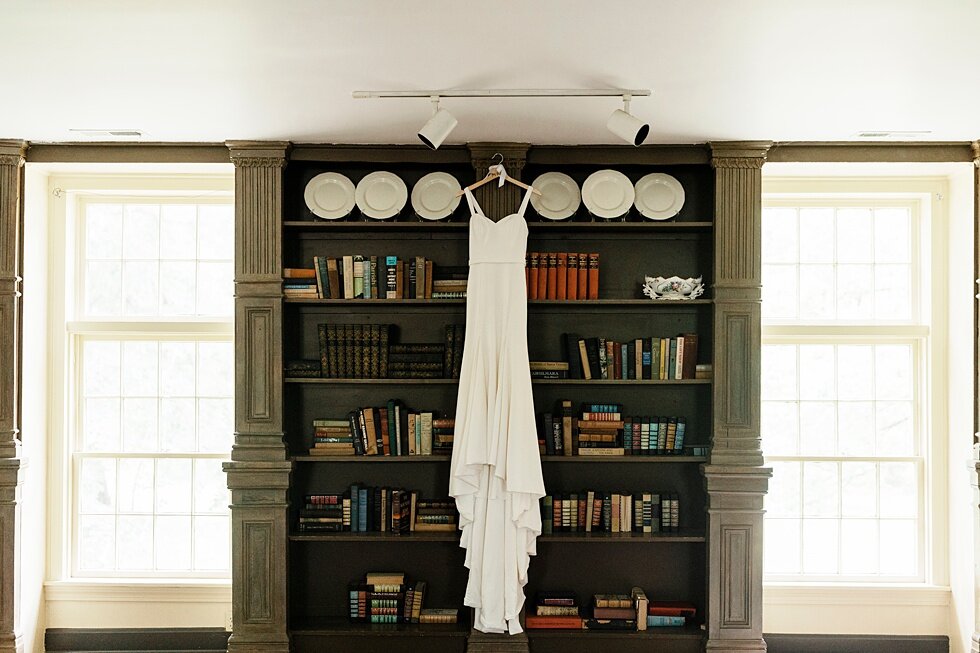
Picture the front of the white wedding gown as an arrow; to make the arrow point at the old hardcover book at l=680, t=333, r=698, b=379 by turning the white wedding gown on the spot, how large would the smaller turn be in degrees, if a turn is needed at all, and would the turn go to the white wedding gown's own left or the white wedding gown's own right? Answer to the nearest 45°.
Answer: approximately 90° to the white wedding gown's own left

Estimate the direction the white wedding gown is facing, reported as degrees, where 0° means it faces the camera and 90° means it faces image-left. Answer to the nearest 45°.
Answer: approximately 0°

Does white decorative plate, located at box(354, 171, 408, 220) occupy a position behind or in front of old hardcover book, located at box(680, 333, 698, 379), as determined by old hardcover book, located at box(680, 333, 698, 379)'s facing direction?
behind

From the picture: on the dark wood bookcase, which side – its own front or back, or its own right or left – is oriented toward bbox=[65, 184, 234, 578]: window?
right
